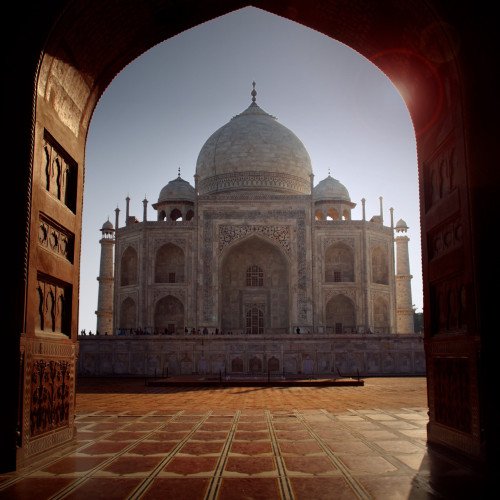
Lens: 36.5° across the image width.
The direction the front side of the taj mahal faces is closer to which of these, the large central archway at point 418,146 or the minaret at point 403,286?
the large central archway

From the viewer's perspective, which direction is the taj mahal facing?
toward the camera

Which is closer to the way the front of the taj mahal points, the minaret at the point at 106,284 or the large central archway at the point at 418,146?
the large central archway

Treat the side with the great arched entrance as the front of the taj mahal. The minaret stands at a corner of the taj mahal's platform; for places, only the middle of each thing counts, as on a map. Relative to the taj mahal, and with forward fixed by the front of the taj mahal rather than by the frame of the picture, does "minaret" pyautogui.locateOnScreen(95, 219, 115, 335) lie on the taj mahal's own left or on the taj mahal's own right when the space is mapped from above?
on the taj mahal's own right

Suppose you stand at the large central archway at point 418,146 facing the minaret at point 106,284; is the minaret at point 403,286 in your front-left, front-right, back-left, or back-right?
front-right

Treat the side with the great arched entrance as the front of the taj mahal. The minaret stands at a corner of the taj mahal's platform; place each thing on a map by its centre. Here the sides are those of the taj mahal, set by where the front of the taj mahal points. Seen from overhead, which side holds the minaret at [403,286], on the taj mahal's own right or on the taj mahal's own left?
on the taj mahal's own left

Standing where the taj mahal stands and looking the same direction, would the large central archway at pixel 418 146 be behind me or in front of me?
in front
